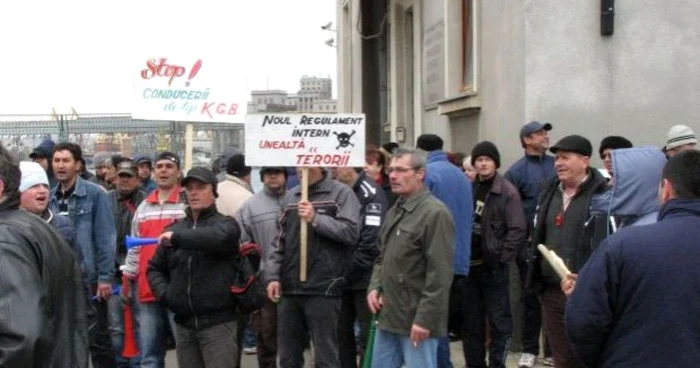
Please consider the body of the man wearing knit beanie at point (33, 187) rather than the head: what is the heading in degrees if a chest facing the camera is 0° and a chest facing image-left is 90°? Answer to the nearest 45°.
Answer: approximately 315°

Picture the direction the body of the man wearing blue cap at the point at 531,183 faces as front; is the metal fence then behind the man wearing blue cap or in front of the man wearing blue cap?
behind

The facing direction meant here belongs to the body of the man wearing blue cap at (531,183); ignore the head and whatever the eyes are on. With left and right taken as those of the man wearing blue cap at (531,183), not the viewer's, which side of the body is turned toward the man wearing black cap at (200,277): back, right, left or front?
right

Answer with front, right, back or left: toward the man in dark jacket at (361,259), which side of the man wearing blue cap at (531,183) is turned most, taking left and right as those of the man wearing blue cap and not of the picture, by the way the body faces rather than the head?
right

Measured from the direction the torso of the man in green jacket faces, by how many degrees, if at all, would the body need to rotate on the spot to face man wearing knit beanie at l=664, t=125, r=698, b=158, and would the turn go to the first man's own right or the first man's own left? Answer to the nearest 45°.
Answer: approximately 180°

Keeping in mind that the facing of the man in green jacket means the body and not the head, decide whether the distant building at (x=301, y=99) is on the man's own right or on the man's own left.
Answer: on the man's own right

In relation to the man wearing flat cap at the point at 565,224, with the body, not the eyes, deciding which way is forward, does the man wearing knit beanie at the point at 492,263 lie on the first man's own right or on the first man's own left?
on the first man's own right

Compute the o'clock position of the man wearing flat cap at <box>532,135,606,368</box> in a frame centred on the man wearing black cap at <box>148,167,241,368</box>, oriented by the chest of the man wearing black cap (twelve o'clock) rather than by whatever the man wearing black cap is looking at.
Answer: The man wearing flat cap is roughly at 8 o'clock from the man wearing black cap.
